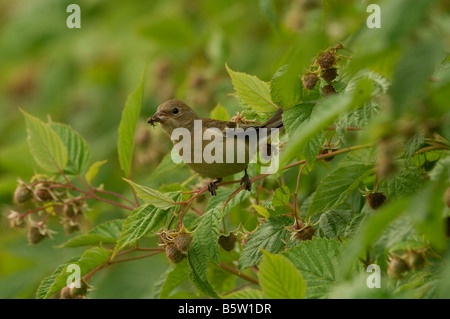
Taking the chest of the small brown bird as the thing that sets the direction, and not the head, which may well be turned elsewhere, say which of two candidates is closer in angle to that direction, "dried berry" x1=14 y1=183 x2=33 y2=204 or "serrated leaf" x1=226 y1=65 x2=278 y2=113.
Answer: the dried berry

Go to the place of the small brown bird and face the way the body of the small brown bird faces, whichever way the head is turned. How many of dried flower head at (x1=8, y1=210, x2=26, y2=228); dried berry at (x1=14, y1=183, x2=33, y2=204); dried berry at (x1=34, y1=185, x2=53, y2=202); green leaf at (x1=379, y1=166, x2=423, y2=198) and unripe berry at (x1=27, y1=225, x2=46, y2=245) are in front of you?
4

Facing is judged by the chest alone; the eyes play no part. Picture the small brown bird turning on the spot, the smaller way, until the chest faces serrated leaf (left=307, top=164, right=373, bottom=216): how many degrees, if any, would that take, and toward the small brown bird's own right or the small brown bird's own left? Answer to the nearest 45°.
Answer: approximately 135° to the small brown bird's own left

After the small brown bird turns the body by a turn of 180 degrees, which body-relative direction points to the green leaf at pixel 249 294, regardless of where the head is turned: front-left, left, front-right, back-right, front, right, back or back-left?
right

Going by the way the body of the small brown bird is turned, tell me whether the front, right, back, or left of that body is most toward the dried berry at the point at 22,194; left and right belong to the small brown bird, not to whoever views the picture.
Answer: front

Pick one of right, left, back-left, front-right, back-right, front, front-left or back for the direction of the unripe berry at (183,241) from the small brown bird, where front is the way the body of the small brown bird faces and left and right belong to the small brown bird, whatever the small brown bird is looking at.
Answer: left

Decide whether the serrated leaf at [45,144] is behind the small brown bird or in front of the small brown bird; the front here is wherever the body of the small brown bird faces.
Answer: in front

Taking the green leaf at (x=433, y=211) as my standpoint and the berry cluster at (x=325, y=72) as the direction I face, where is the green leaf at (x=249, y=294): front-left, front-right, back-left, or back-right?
front-left

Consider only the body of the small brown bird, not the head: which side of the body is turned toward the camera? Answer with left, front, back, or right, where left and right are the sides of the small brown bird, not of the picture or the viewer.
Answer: left
